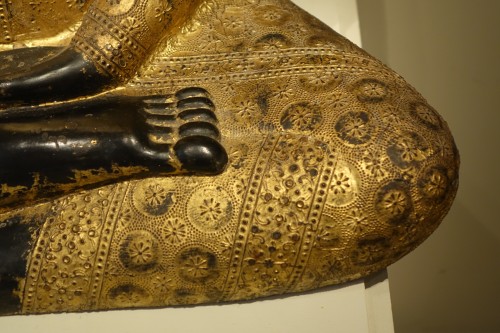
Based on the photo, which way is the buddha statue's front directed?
toward the camera
